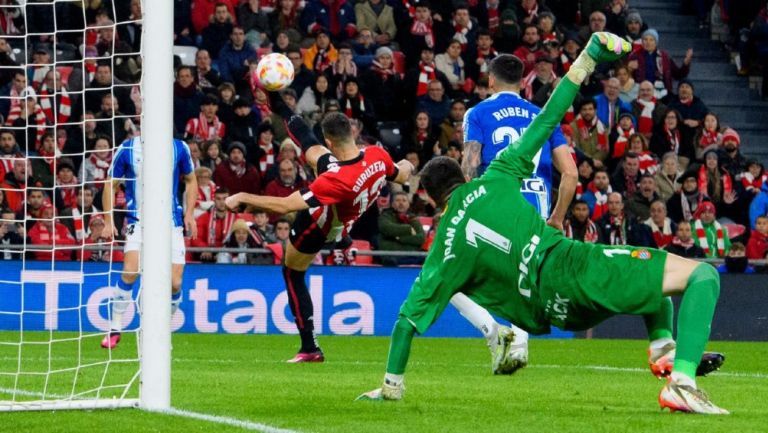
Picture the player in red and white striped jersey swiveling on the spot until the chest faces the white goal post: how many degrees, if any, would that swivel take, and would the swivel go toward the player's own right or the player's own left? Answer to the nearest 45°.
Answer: approximately 135° to the player's own left

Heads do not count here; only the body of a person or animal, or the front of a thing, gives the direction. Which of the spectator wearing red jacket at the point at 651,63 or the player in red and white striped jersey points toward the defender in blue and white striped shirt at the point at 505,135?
the spectator wearing red jacket

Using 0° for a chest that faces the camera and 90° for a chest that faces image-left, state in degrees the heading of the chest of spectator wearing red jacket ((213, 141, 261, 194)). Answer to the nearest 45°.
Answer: approximately 0°

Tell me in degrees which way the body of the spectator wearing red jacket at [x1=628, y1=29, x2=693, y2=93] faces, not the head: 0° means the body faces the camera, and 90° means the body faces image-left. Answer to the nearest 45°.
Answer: approximately 0°

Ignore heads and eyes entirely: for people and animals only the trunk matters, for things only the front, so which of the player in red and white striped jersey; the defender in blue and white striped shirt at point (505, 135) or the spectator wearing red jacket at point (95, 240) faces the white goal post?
the spectator wearing red jacket
